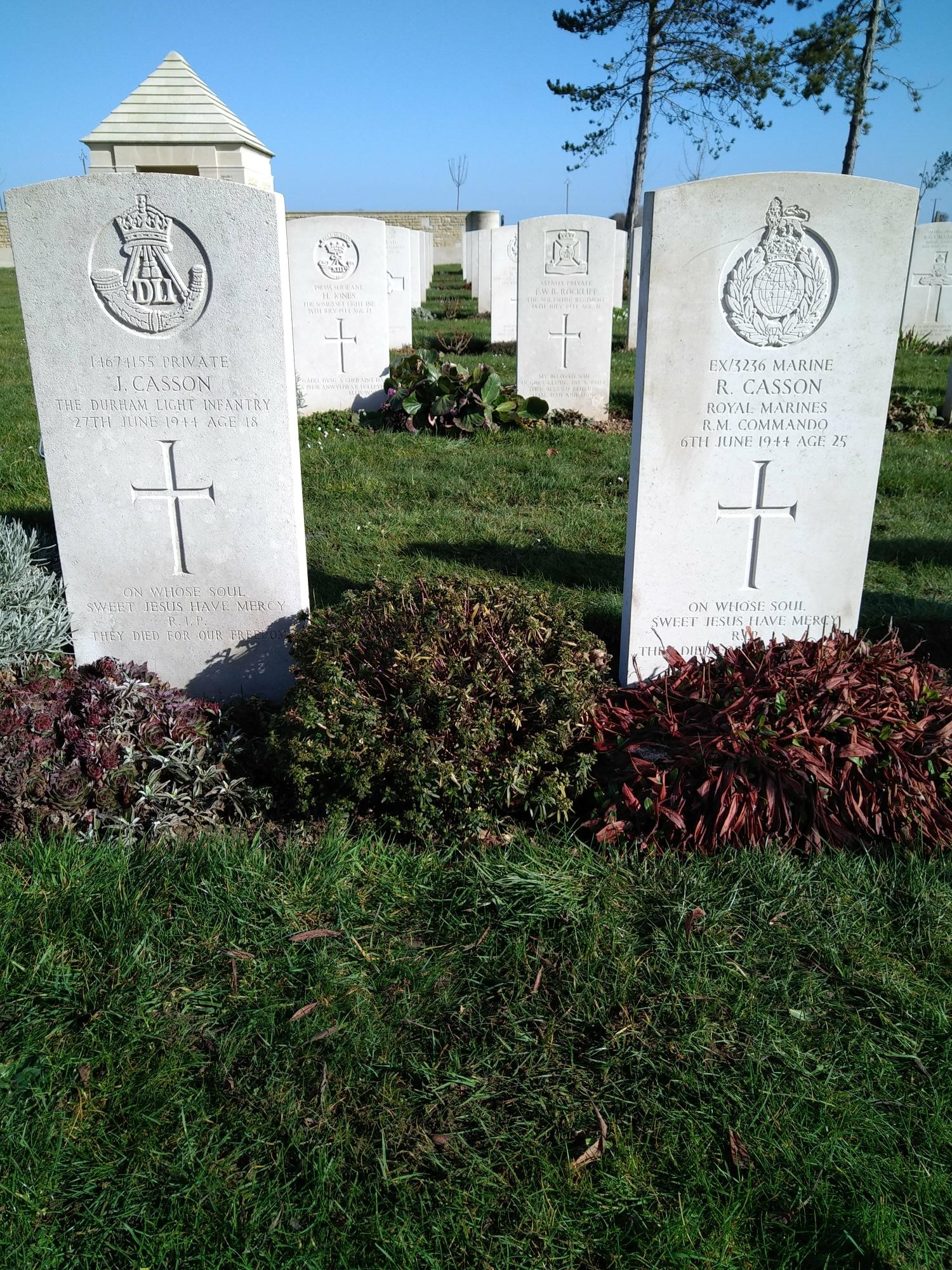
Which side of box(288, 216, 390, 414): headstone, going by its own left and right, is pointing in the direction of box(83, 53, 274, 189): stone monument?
back

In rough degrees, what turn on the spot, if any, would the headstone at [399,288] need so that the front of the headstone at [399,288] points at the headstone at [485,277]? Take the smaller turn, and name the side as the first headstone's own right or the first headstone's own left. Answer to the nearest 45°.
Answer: approximately 180°

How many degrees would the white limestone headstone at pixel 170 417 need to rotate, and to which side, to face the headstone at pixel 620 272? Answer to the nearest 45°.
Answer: approximately 135° to its left

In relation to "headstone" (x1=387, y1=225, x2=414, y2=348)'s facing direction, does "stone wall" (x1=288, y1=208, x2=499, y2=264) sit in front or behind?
behind

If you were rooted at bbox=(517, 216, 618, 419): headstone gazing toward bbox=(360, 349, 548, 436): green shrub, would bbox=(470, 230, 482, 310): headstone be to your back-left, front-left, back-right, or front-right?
back-right

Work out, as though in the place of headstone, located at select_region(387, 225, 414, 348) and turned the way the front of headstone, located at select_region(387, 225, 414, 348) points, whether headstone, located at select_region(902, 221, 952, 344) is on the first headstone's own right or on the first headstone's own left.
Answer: on the first headstone's own left

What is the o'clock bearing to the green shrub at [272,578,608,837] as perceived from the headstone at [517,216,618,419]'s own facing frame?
The green shrub is roughly at 12 o'clock from the headstone.
